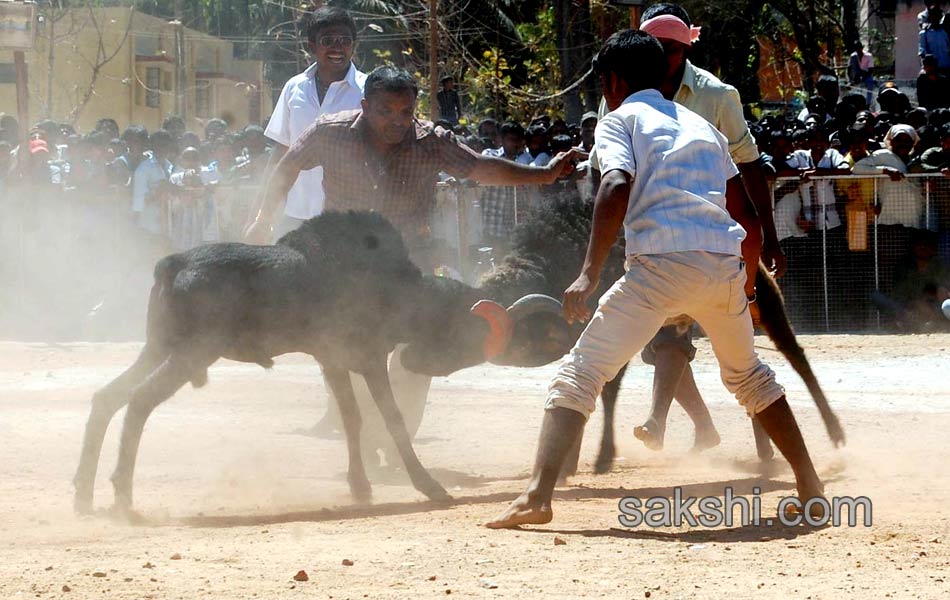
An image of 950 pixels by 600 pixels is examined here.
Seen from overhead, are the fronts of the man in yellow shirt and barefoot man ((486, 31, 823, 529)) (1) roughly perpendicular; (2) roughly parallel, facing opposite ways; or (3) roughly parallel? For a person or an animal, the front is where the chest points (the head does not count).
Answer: roughly perpendicular

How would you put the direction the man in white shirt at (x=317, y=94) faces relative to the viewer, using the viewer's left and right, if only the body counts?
facing the viewer

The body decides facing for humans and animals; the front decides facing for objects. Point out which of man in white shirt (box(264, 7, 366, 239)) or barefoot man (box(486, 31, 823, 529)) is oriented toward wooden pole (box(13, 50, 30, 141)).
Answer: the barefoot man

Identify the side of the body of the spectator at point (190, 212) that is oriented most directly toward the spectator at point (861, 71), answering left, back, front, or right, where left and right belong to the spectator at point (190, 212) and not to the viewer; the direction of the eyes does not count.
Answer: left

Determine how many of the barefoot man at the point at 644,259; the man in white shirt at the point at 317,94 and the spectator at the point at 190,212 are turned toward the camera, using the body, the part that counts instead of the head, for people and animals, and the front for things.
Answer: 2

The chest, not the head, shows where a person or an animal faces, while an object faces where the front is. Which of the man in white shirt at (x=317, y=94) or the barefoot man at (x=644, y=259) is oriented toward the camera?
the man in white shirt

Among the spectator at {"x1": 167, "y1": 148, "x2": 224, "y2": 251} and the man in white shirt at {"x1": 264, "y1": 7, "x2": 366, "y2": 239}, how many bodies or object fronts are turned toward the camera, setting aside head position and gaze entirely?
2

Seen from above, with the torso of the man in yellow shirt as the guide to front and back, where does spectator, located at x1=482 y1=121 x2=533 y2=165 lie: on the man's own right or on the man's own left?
on the man's own right

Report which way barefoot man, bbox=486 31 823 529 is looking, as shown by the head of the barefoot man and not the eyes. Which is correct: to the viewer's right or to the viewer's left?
to the viewer's left

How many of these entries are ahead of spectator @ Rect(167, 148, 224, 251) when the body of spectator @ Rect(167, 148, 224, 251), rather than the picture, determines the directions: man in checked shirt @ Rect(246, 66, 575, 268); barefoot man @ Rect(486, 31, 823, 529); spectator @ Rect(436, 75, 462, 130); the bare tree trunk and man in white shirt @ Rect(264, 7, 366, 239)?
3

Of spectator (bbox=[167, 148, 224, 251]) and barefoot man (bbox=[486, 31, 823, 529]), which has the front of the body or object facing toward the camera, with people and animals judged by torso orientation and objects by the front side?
the spectator

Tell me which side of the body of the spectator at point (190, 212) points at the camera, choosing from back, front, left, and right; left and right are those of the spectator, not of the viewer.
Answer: front

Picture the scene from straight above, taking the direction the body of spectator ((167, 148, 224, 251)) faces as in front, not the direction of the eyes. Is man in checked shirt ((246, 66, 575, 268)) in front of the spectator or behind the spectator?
in front

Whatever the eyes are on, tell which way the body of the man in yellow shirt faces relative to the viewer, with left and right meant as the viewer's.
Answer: facing the viewer and to the left of the viewer

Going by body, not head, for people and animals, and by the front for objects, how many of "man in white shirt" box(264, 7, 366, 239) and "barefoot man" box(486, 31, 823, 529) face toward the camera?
1

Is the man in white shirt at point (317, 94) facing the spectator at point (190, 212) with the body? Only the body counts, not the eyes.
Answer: no

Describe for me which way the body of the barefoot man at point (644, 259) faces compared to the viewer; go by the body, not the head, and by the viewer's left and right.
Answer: facing away from the viewer and to the left of the viewer

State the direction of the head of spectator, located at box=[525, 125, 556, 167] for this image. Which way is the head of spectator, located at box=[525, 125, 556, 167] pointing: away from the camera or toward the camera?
toward the camera

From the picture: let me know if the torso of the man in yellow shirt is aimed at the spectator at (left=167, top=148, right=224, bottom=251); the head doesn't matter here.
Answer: no

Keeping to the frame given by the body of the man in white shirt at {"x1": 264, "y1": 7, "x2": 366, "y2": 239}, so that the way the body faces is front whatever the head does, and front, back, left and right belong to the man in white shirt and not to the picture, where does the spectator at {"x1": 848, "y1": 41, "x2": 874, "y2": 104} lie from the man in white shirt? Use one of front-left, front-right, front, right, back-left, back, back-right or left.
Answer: back-left
